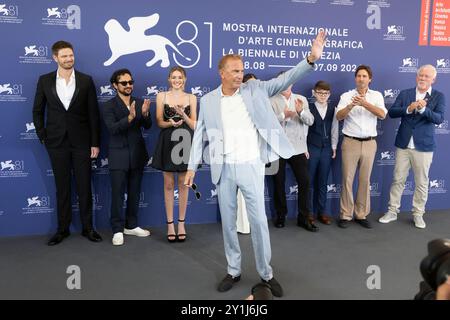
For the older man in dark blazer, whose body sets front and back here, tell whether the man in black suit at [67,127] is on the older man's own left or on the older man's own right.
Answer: on the older man's own right

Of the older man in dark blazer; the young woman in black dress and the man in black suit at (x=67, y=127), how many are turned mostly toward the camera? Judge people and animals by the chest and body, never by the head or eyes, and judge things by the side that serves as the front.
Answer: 3

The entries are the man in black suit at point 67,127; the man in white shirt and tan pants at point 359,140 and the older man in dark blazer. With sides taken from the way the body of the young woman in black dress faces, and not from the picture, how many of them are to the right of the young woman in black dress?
1

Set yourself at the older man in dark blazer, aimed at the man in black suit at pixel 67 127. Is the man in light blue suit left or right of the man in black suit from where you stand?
left

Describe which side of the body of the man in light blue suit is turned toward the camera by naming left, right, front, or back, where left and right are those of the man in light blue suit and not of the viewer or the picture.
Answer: front

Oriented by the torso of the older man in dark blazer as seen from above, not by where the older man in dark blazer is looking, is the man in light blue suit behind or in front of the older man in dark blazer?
in front

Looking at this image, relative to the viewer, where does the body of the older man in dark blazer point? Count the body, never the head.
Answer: toward the camera

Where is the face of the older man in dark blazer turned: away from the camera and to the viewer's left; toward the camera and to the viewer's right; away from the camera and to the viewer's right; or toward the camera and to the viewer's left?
toward the camera and to the viewer's left

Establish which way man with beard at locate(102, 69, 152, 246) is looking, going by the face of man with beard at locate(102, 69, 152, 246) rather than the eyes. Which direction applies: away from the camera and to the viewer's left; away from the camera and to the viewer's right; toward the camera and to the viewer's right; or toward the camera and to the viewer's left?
toward the camera and to the viewer's right

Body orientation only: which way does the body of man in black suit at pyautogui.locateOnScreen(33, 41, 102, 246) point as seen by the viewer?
toward the camera
